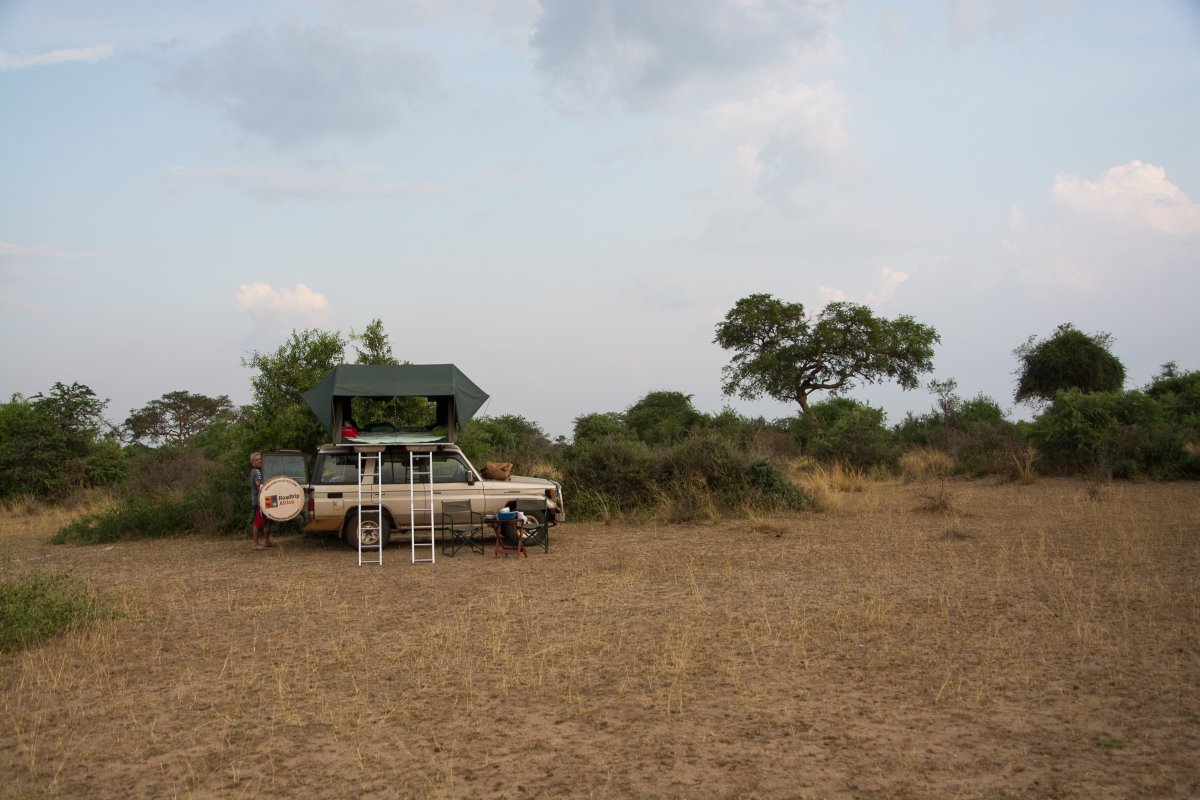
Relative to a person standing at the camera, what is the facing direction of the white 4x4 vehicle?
facing to the right of the viewer

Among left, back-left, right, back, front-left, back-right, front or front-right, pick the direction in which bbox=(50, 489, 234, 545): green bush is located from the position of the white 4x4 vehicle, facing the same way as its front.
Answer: back-left

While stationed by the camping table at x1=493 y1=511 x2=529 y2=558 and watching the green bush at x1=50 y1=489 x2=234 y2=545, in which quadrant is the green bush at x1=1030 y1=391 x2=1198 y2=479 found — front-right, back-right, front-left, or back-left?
back-right

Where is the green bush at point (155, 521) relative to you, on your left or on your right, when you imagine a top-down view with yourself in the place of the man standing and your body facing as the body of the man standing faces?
on your left

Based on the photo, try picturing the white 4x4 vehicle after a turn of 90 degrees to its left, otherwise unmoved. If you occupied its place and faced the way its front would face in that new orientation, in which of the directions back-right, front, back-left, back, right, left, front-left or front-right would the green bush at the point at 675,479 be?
front-right

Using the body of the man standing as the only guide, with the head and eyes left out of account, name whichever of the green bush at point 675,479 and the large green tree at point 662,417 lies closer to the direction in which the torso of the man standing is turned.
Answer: the green bush

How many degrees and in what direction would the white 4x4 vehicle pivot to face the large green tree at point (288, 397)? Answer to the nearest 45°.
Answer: approximately 135° to its left

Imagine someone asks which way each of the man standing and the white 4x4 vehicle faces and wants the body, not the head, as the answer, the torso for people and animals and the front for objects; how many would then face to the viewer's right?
2

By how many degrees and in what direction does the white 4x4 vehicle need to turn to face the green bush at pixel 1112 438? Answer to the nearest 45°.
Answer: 0° — it already faces it

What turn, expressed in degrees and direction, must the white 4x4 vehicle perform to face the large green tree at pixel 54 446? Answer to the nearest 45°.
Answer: approximately 135° to its left

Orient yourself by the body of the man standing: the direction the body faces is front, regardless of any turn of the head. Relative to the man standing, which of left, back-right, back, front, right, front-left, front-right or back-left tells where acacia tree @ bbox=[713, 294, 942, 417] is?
front-left

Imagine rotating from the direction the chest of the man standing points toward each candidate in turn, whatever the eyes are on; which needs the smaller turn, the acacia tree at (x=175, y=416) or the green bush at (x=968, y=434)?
the green bush

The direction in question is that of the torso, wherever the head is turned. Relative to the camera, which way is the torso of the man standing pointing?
to the viewer's right

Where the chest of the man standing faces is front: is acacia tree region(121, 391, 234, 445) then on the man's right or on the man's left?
on the man's left
